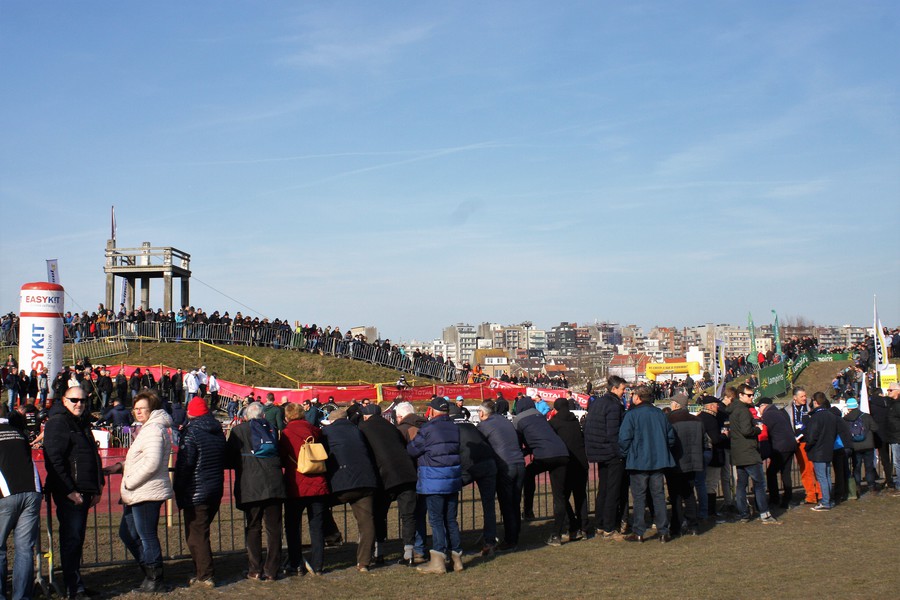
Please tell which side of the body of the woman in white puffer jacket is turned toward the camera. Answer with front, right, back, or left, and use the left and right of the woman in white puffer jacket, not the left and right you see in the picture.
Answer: left

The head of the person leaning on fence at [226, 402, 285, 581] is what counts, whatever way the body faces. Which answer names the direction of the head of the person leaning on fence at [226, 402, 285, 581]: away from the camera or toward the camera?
away from the camera

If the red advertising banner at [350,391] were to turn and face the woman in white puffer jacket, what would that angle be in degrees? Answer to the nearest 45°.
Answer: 0° — it already faces them

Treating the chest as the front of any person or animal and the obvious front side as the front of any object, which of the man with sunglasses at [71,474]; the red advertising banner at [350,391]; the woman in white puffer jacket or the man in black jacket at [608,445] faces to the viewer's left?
the woman in white puffer jacket

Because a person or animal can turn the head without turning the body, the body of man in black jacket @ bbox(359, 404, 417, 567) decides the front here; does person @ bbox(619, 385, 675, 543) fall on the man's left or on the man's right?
on the man's right

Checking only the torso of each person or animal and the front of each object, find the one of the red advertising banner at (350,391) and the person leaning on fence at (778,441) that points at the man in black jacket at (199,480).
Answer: the red advertising banner

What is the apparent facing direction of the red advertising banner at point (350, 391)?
toward the camera

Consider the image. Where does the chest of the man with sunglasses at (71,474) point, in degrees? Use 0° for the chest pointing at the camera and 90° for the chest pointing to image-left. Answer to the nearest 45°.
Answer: approximately 315°

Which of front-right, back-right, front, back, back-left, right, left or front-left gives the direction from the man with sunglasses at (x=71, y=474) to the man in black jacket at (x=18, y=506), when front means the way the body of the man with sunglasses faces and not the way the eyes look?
right

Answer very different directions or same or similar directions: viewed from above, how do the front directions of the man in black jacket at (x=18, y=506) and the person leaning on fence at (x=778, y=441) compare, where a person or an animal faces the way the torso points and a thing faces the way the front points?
same or similar directions

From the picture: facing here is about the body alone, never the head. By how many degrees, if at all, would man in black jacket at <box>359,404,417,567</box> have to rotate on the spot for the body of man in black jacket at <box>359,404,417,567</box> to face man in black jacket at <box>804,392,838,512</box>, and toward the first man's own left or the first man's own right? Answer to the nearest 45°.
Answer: approximately 90° to the first man's own right

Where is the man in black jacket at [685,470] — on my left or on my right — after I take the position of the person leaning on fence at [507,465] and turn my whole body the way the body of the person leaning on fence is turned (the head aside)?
on my right

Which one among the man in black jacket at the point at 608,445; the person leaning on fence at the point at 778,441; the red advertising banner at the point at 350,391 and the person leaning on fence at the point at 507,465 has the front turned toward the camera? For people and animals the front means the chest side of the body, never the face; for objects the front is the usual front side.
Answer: the red advertising banner

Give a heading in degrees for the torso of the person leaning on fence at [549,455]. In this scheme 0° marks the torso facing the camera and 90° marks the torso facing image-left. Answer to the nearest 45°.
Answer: approximately 135°
